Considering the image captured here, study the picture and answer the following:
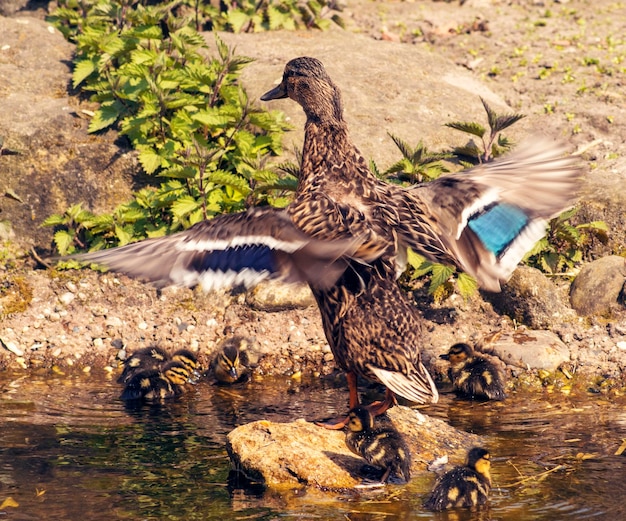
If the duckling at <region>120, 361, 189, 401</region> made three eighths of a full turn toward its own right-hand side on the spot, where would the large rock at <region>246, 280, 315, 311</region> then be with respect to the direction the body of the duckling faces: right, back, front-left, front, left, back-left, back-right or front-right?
back

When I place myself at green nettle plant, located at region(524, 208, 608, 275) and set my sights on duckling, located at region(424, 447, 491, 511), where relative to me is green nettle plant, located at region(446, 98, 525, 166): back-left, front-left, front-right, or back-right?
back-right

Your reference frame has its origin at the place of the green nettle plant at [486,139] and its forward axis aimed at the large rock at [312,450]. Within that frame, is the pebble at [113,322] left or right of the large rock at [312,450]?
right

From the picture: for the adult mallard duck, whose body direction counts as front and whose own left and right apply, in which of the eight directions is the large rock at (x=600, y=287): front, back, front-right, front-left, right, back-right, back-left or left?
right

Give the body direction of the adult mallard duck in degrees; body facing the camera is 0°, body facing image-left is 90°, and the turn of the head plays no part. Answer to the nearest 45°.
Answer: approximately 135°
